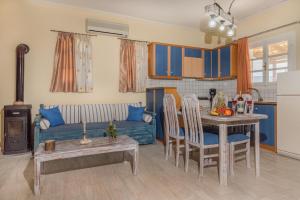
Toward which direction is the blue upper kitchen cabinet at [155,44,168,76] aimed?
toward the camera

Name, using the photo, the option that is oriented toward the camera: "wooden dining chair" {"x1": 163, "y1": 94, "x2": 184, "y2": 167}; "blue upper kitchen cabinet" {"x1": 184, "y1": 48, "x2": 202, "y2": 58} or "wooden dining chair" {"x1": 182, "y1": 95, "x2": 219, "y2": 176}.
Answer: the blue upper kitchen cabinet

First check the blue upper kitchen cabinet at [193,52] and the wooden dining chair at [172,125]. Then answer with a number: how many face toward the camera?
1

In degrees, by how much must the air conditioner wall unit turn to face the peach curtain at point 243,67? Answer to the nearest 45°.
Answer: approximately 45° to its left

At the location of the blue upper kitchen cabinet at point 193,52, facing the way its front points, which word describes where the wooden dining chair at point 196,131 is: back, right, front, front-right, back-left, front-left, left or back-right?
front

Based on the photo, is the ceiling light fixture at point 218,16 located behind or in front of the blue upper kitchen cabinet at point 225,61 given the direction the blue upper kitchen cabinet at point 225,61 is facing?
in front

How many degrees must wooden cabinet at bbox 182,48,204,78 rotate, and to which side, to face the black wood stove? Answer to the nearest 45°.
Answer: approximately 45° to its right

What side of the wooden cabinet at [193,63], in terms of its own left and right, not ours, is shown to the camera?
front

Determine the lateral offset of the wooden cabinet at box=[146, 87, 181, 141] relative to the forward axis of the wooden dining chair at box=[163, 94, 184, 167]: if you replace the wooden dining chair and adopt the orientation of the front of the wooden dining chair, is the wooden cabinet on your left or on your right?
on your left

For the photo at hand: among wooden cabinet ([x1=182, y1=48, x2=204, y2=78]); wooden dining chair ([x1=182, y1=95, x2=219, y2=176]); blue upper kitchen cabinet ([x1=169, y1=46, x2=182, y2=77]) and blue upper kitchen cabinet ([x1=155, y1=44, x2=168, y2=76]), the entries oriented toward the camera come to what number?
3

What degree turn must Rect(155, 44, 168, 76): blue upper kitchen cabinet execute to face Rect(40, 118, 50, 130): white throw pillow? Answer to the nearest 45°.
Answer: approximately 45° to its right

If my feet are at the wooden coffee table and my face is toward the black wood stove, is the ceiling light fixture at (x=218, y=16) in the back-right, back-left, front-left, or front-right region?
back-right

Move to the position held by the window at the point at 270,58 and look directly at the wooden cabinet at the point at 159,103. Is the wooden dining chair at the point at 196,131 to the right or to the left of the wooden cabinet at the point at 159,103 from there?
left

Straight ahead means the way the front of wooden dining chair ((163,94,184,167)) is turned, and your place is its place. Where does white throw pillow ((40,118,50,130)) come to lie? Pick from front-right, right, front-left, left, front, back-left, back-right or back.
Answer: back-left

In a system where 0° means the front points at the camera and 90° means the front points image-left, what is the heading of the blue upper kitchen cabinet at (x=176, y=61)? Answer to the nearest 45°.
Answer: approximately 0°
